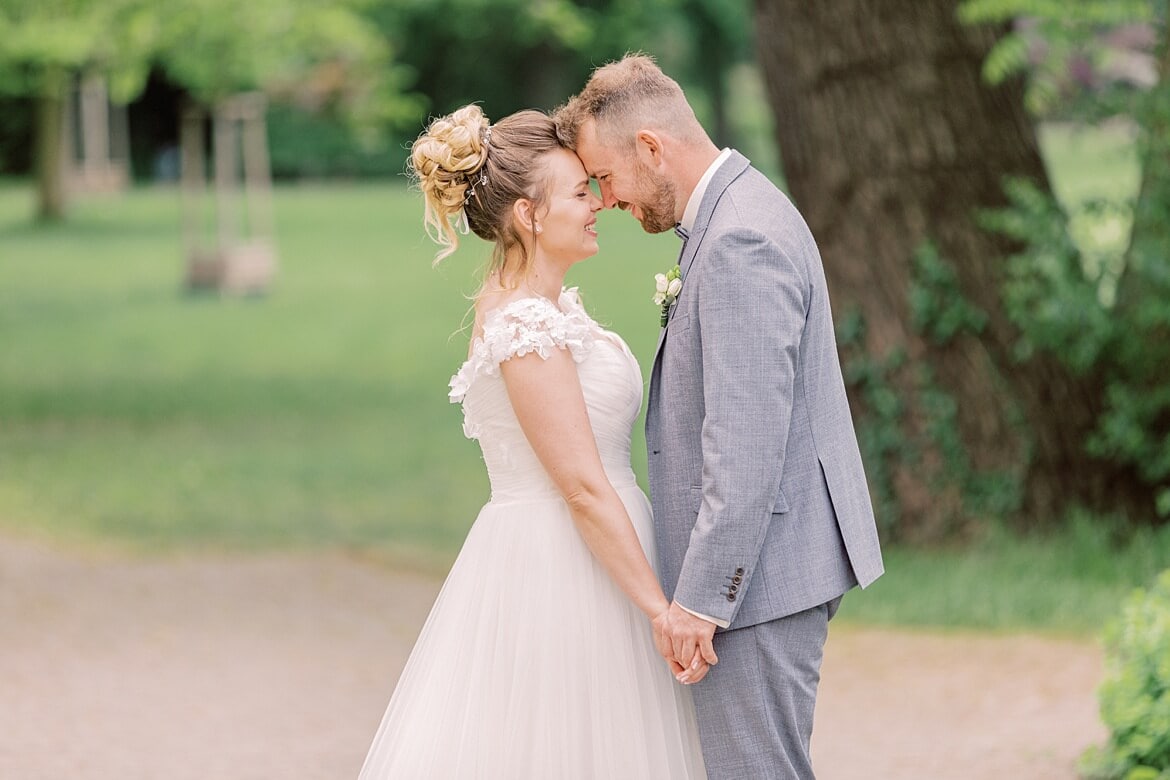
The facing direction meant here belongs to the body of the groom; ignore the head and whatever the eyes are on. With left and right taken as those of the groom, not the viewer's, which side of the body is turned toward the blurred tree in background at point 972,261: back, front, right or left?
right

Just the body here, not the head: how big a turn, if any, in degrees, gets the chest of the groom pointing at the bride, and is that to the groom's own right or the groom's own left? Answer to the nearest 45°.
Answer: approximately 45° to the groom's own right

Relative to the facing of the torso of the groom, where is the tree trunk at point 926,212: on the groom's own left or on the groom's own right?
on the groom's own right

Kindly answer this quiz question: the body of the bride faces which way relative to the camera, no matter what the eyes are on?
to the viewer's right

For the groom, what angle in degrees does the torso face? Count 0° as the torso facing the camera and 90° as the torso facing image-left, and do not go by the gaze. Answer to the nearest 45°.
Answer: approximately 90°

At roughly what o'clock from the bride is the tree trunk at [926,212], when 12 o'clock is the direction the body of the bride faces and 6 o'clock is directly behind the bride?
The tree trunk is roughly at 10 o'clock from the bride.

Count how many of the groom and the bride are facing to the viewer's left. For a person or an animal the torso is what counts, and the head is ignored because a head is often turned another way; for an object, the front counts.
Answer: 1

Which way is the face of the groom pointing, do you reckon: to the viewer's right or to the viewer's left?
to the viewer's left

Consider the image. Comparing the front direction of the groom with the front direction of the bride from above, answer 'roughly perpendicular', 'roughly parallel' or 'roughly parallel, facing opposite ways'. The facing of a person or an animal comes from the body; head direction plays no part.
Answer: roughly parallel, facing opposite ways

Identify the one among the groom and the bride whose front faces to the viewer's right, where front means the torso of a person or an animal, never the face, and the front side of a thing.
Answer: the bride

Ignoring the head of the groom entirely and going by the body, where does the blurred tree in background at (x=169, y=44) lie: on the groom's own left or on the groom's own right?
on the groom's own right

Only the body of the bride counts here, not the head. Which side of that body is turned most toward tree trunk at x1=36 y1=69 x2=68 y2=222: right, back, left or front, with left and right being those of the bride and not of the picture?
left

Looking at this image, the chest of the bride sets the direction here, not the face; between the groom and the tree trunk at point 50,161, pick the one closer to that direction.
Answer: the groom
